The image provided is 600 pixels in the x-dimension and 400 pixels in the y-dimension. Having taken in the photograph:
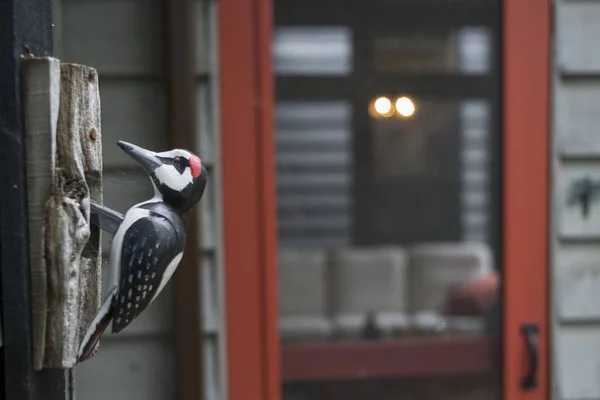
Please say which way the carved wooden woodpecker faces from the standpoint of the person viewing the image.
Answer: facing to the left of the viewer

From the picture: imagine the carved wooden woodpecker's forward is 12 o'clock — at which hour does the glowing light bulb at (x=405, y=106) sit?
The glowing light bulb is roughly at 4 o'clock from the carved wooden woodpecker.

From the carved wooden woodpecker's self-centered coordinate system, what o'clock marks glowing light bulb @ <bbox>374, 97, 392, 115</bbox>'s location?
The glowing light bulb is roughly at 4 o'clock from the carved wooden woodpecker.
